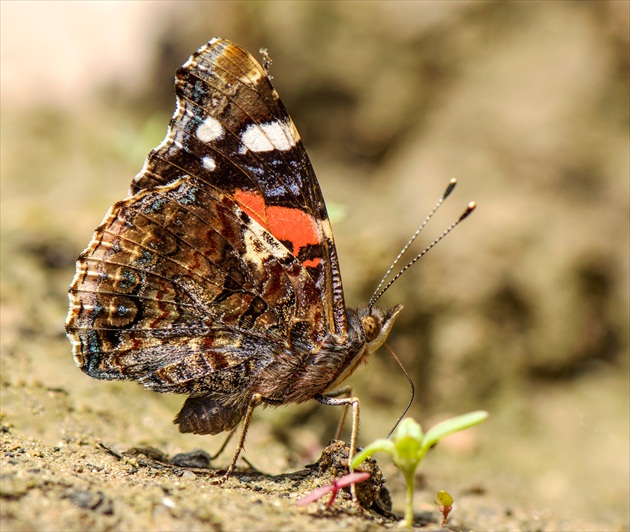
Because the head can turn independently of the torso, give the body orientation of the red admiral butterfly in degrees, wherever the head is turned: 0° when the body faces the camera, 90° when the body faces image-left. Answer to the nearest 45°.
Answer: approximately 270°

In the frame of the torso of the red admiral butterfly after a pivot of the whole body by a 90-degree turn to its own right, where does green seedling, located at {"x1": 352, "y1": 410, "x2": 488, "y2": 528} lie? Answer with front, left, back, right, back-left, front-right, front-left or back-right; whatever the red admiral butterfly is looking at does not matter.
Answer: front-left
